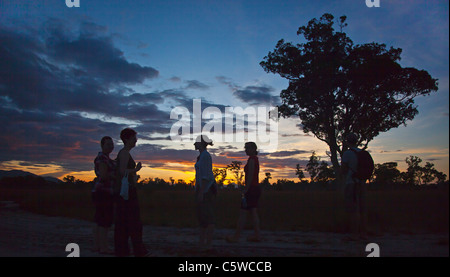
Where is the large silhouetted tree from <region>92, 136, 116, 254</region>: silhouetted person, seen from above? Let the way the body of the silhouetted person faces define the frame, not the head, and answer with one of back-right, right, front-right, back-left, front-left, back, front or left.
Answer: front-left

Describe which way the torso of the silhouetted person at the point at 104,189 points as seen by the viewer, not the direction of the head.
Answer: to the viewer's right

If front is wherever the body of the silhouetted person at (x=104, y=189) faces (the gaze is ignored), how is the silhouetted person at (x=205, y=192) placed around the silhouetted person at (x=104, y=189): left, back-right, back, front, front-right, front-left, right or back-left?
front

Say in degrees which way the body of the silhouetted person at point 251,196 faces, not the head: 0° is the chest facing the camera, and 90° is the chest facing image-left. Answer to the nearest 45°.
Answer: approximately 90°

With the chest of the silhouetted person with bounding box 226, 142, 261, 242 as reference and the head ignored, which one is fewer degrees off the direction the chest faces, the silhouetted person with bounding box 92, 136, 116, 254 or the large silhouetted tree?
the silhouetted person

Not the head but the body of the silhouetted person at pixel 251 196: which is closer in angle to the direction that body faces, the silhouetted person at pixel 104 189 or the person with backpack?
the silhouetted person
